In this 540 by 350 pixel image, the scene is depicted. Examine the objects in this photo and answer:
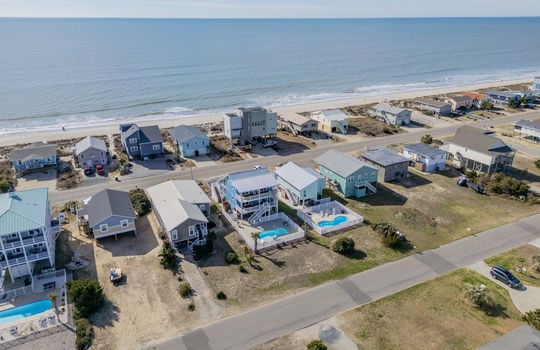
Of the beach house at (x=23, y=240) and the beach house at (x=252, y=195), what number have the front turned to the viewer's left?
0

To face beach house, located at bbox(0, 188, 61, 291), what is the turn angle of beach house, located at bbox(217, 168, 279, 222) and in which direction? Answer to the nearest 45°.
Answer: approximately 90° to its right

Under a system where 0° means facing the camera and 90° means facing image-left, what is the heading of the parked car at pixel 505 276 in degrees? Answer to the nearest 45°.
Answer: approximately 315°

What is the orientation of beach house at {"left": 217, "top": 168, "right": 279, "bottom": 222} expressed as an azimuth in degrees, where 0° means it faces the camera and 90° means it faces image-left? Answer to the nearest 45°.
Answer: approximately 315°
